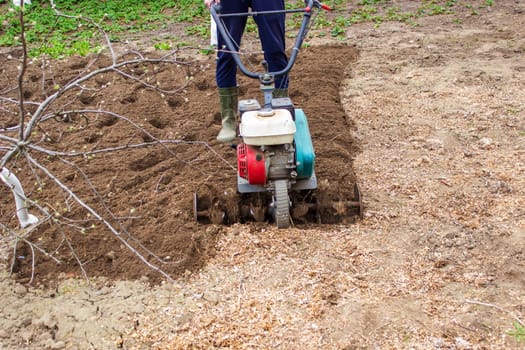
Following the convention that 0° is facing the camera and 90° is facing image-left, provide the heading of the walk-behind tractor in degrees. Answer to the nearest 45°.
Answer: approximately 0°

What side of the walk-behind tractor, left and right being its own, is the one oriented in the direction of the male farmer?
back
